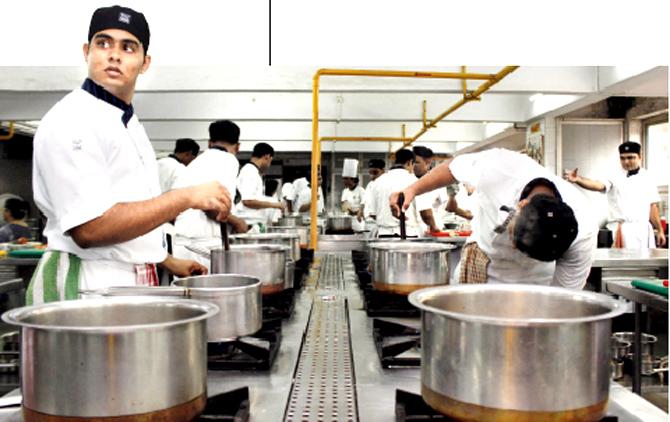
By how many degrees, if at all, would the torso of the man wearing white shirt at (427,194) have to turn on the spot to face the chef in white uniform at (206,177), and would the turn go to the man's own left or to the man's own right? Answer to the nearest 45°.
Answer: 0° — they already face them

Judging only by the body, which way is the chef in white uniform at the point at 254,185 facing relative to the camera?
to the viewer's right

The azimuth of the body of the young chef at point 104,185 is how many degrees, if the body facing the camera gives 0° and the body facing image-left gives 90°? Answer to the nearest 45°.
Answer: approximately 315°

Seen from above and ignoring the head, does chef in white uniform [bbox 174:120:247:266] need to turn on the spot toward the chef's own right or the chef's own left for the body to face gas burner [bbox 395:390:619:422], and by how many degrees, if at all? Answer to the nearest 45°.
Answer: approximately 135° to the chef's own right

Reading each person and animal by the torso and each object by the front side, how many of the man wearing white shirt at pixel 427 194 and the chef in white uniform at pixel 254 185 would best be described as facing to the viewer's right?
1

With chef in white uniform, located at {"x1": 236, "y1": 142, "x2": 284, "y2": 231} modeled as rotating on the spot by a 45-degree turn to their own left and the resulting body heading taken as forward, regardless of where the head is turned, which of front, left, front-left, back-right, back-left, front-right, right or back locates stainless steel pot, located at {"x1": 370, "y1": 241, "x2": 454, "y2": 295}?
back-right
